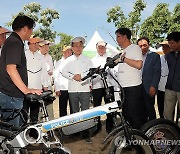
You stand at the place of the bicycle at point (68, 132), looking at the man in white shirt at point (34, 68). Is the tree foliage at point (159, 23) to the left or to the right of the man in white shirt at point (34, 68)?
right

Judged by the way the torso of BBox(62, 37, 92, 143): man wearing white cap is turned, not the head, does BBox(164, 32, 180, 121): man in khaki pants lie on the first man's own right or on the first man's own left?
on the first man's own left

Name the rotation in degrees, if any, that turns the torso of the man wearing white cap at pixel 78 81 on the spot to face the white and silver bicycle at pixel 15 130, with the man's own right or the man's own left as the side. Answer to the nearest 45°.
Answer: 0° — they already face it

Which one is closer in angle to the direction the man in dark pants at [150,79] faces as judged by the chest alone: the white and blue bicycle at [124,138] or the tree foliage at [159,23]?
the white and blue bicycle
